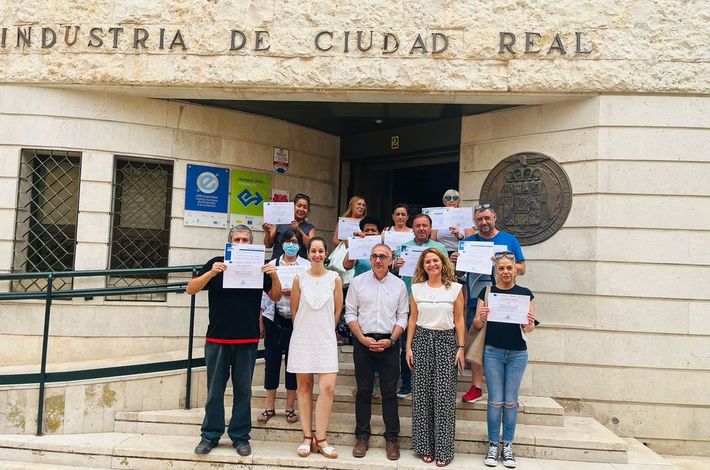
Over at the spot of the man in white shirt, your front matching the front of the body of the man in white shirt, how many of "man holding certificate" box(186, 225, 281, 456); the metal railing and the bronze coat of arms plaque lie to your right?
2

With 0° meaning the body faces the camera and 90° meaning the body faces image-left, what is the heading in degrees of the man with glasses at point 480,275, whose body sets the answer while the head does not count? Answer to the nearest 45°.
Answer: approximately 45°

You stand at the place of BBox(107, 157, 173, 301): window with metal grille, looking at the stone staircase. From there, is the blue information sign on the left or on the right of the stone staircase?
left

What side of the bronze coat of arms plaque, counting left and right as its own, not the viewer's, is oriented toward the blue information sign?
right

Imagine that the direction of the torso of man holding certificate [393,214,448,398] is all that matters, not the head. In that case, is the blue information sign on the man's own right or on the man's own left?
on the man's own right

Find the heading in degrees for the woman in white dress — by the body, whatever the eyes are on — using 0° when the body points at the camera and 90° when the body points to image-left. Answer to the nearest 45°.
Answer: approximately 0°
